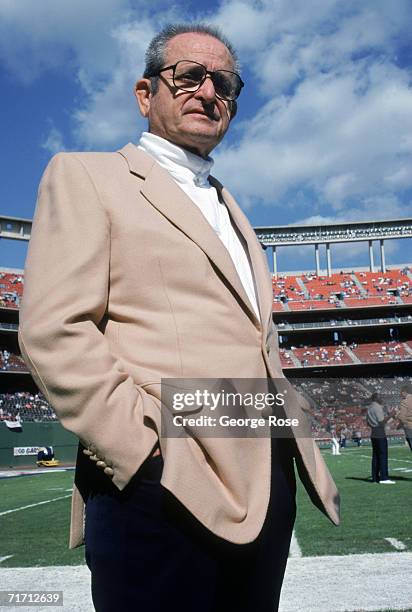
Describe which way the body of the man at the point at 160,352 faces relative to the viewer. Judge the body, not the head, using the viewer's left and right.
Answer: facing the viewer and to the right of the viewer

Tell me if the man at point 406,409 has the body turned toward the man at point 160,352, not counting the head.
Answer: no

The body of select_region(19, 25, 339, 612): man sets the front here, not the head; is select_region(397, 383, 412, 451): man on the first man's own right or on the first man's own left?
on the first man's own left

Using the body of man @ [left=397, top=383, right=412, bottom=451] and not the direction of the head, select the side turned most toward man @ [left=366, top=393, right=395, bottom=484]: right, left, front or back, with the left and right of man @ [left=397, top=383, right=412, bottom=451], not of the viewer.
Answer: front

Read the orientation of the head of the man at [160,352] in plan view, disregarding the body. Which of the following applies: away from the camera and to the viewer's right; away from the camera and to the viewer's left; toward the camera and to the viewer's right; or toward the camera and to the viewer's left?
toward the camera and to the viewer's right
